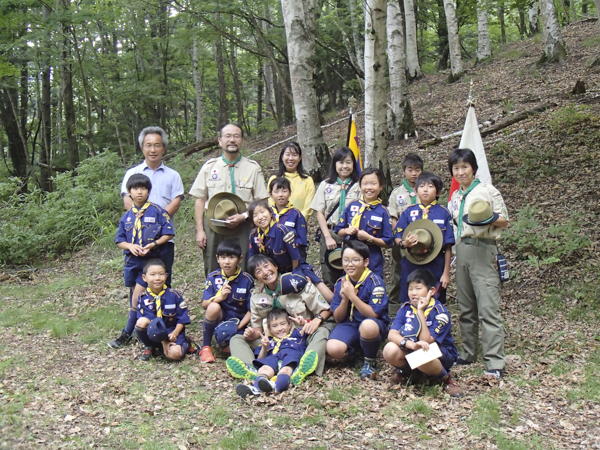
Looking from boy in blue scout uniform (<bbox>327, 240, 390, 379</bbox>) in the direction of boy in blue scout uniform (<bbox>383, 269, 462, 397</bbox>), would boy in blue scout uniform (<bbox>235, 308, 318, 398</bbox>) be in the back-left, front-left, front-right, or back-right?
back-right

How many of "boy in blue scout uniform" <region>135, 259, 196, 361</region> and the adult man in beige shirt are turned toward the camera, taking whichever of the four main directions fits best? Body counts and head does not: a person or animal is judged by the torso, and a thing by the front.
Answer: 2

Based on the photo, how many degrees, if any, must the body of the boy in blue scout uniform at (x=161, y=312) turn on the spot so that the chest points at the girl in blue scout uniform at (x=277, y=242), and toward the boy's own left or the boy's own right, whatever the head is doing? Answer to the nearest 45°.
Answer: approximately 90° to the boy's own left

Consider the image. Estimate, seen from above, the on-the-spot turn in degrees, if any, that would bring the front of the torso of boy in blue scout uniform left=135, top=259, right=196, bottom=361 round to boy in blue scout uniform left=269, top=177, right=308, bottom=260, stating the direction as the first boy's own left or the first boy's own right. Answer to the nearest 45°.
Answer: approximately 90° to the first boy's own left

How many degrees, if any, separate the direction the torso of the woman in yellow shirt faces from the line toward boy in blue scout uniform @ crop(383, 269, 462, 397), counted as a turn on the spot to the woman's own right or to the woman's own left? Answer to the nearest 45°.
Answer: approximately 45° to the woman's own left
